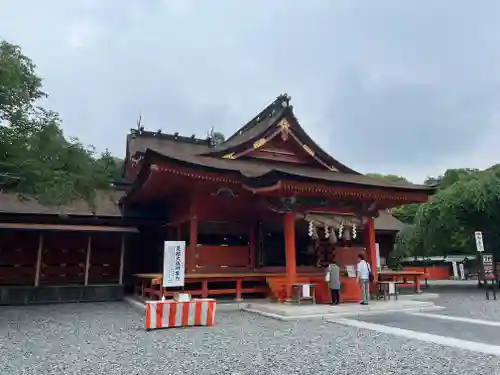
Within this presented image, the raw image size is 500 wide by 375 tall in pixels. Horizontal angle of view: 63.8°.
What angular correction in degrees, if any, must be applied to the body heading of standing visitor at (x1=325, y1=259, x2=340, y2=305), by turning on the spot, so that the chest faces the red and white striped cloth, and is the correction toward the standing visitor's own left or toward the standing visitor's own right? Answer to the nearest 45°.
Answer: approximately 90° to the standing visitor's own left

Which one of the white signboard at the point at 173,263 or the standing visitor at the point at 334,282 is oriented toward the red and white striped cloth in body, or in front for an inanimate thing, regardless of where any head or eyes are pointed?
the white signboard

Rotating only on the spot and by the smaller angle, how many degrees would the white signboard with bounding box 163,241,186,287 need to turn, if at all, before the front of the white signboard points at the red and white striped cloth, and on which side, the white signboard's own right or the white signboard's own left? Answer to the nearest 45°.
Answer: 0° — it already faces it

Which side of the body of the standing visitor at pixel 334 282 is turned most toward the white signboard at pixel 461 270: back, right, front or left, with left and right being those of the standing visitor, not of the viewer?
right

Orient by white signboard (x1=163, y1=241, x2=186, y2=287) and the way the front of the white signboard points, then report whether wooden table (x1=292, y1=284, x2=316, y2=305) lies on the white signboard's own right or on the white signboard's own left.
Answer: on the white signboard's own left

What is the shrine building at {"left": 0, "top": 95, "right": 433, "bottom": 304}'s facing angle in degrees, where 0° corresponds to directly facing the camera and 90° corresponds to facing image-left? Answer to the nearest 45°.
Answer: approximately 315°

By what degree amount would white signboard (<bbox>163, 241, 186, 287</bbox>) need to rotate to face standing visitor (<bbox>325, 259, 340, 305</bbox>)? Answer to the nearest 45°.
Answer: approximately 90° to its left

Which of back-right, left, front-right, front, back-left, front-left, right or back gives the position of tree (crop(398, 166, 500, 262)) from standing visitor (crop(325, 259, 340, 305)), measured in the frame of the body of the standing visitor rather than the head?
right

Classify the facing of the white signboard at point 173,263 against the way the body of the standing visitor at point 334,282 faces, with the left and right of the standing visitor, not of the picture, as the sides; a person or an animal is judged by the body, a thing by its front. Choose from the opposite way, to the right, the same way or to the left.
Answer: the opposite way

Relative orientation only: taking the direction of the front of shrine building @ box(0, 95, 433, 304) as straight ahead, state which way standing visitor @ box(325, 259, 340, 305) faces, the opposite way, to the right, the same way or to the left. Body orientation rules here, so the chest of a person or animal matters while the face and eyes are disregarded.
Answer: the opposite way

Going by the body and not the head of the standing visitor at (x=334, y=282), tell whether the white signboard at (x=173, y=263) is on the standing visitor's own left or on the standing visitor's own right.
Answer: on the standing visitor's own left

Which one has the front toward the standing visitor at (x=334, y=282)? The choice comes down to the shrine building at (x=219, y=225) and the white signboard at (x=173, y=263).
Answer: the shrine building

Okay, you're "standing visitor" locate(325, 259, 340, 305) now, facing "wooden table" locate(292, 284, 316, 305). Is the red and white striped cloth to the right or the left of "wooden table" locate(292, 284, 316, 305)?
left

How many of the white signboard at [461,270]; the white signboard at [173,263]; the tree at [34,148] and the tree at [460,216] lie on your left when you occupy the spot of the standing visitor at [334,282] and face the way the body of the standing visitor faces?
2
